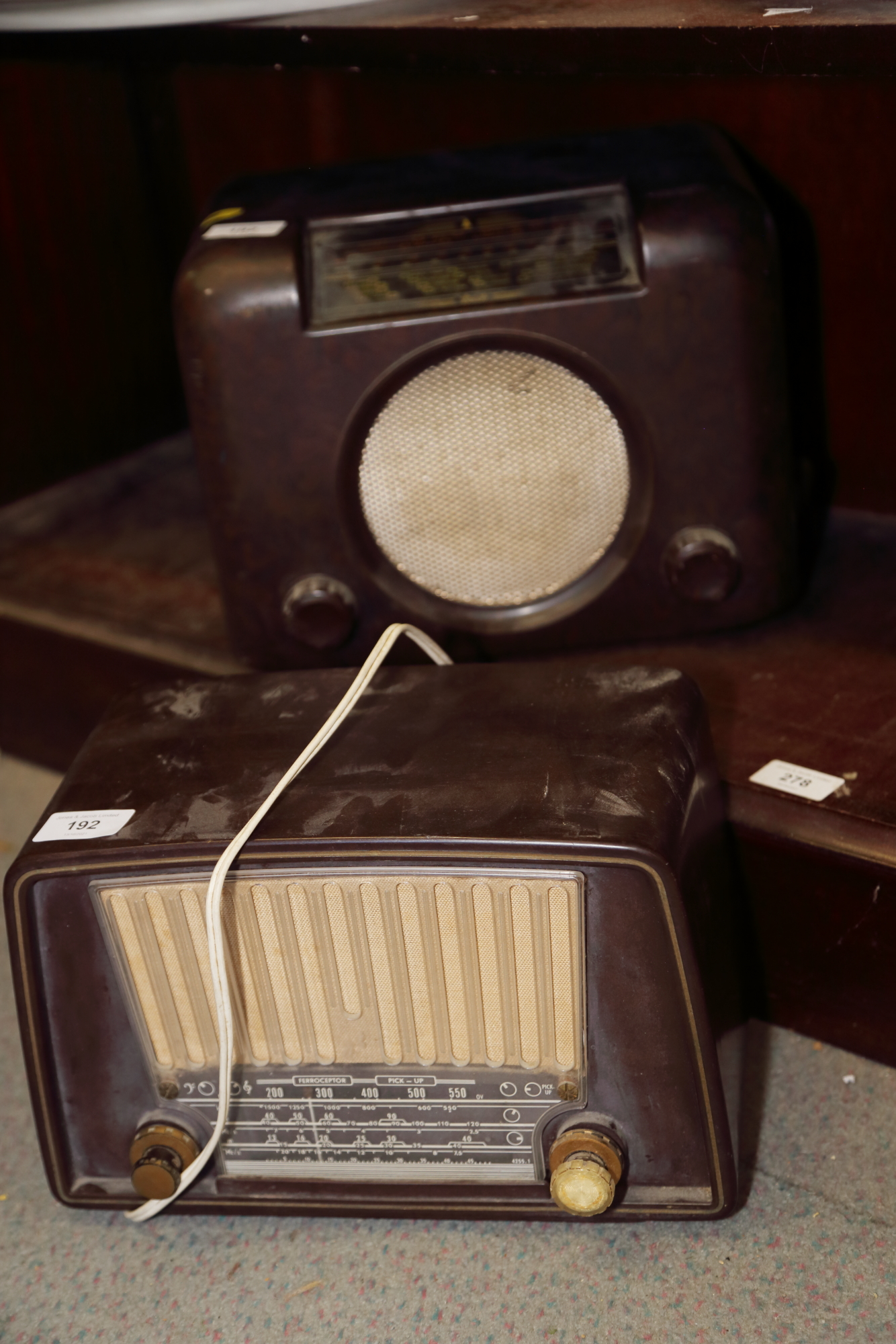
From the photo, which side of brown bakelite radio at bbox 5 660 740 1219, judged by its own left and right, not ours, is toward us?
front

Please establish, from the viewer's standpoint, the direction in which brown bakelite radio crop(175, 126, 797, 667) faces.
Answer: facing the viewer

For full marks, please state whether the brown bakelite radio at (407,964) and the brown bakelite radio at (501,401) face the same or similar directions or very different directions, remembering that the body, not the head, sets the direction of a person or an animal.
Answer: same or similar directions

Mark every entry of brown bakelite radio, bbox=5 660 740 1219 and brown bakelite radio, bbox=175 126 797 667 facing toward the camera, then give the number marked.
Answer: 2
